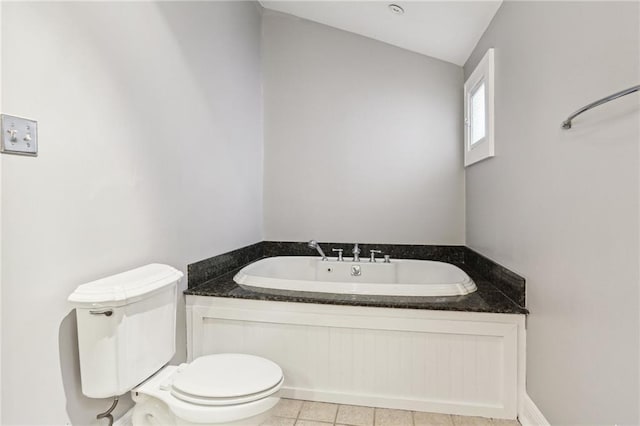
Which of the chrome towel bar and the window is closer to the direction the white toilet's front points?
the chrome towel bar

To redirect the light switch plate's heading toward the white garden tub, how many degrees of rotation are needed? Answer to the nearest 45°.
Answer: approximately 45° to its left

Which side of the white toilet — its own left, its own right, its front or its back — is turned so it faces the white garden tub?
left

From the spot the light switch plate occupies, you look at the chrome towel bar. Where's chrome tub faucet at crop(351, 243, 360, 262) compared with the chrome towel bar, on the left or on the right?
left

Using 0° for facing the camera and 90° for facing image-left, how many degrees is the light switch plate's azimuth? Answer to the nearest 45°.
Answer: approximately 315°

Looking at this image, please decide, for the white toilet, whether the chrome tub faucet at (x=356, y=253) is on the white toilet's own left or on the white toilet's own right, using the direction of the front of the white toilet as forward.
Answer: on the white toilet's own left

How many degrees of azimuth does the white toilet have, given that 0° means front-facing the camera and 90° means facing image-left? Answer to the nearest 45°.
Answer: approximately 315°
